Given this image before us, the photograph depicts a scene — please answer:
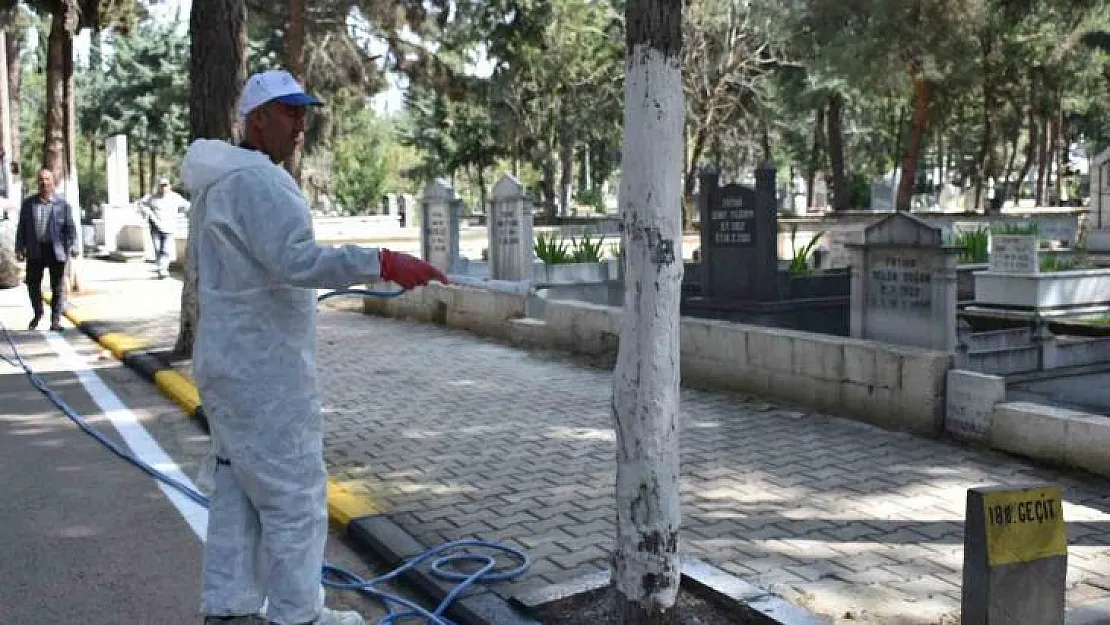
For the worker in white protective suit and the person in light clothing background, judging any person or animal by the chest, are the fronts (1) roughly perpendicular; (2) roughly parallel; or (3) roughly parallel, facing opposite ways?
roughly perpendicular

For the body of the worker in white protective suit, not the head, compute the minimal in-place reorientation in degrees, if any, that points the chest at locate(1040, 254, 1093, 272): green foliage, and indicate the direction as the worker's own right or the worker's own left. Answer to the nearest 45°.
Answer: approximately 45° to the worker's own left

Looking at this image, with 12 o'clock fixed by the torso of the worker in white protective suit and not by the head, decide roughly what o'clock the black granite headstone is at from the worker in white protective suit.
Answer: The black granite headstone is roughly at 10 o'clock from the worker in white protective suit.

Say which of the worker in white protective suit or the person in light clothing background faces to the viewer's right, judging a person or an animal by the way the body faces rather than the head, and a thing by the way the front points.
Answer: the worker in white protective suit

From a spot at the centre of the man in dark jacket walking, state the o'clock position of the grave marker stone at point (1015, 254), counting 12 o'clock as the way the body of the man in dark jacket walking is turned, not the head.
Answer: The grave marker stone is roughly at 10 o'clock from the man in dark jacket walking.

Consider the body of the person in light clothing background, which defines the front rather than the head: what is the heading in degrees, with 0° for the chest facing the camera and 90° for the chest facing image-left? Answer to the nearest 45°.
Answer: approximately 0°

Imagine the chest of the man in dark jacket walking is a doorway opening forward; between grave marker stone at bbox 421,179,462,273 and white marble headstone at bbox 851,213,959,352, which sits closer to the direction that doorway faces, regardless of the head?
the white marble headstone

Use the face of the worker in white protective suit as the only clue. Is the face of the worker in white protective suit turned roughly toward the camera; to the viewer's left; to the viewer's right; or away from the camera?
to the viewer's right

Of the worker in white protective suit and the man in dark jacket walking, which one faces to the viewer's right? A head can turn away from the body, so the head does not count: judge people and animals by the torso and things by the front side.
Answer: the worker in white protective suit

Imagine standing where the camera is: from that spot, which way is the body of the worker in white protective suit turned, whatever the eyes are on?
to the viewer's right

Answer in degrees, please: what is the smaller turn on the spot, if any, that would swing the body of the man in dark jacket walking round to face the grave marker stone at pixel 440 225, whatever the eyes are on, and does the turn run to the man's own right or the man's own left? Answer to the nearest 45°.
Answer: approximately 90° to the man's own left

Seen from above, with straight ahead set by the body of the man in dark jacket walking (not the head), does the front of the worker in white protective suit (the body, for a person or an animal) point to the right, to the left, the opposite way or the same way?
to the left
